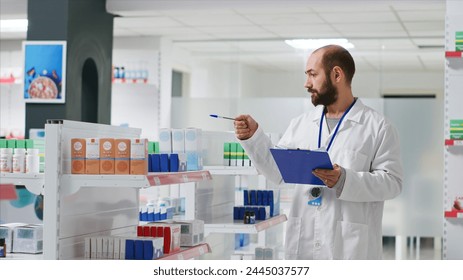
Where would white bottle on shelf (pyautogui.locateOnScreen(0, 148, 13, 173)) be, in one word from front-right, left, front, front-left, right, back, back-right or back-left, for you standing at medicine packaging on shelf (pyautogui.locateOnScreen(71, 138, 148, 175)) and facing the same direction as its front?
back-right

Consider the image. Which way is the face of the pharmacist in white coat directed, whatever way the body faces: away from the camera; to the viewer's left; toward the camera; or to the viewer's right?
to the viewer's left

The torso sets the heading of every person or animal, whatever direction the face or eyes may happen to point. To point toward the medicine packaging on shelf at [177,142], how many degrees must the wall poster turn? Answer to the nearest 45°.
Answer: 0° — it already faces it

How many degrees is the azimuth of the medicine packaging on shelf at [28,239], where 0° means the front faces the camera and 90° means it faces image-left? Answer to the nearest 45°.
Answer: approximately 0°

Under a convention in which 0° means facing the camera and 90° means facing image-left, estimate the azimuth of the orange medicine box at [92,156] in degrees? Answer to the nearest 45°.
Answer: approximately 0°

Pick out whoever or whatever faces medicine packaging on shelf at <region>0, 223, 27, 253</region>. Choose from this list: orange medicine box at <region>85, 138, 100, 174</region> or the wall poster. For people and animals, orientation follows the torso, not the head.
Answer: the wall poster
